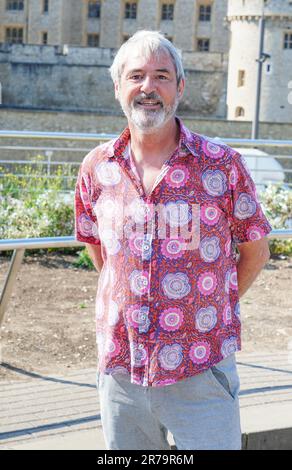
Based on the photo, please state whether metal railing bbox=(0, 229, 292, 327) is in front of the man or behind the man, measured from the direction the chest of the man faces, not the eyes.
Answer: behind

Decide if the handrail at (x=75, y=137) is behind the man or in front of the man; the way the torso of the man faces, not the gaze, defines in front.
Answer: behind

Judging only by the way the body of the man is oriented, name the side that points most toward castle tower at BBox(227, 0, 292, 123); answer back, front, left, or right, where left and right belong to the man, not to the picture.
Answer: back

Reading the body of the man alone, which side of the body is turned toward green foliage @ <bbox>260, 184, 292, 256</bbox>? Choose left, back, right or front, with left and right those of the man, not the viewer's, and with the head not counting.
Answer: back

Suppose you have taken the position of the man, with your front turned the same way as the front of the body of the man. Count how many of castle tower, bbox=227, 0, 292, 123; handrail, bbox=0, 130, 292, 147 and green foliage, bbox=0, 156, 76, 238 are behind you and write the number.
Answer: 3

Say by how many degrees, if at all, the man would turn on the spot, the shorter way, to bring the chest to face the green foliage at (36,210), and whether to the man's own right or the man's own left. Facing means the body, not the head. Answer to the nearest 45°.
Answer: approximately 180°

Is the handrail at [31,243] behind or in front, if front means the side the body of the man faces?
behind

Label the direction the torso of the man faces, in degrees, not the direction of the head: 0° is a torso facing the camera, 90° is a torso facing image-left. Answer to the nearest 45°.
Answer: approximately 0°
